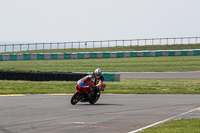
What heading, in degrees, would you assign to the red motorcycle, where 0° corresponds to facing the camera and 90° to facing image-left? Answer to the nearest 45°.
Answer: approximately 45°

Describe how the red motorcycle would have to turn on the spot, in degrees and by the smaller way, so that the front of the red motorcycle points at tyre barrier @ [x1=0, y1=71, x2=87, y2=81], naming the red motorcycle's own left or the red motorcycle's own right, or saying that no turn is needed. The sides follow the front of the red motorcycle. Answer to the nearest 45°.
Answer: approximately 135° to the red motorcycle's own right

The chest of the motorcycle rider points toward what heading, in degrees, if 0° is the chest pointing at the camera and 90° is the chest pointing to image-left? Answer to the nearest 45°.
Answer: approximately 45°

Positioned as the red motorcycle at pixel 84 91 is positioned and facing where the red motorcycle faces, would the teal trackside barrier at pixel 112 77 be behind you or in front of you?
behind
